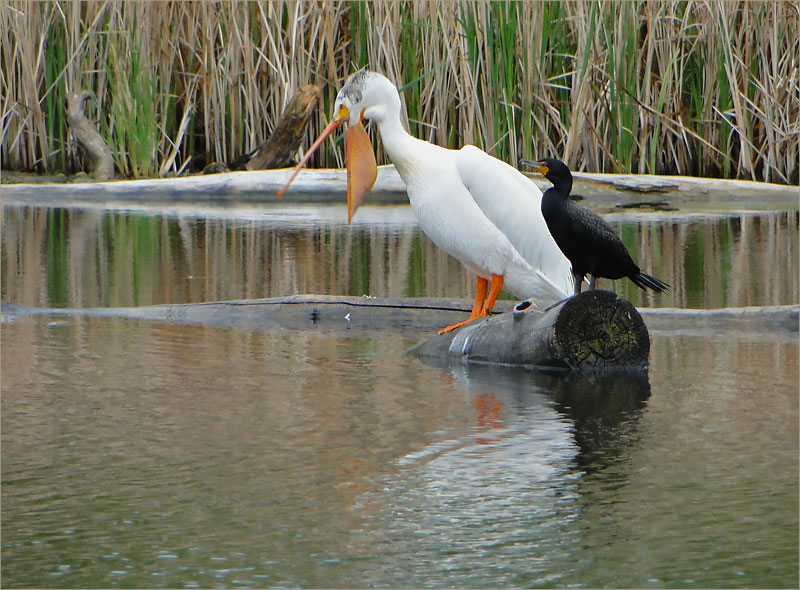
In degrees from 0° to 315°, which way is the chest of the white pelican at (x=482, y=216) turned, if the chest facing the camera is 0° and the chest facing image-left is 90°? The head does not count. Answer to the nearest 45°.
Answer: approximately 90°

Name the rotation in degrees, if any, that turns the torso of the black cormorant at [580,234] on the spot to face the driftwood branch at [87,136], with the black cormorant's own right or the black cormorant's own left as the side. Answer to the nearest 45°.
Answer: approximately 45° to the black cormorant's own right

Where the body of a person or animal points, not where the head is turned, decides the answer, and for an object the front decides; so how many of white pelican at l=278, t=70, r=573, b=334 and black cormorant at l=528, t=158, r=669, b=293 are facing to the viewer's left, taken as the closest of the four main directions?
2

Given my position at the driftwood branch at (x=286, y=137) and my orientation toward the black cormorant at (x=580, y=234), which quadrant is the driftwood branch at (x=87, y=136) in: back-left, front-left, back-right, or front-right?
back-right

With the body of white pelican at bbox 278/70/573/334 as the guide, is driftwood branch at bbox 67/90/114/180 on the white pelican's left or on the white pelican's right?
on the white pelican's right

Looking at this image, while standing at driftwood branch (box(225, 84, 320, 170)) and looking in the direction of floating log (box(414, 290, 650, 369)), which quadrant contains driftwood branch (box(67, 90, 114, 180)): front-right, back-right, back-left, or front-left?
back-right

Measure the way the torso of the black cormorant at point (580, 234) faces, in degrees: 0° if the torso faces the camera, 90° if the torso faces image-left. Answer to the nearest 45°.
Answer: approximately 90°

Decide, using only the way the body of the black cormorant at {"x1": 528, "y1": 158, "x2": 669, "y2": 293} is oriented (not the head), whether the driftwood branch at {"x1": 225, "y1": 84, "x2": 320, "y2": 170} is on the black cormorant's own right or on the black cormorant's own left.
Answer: on the black cormorant's own right
